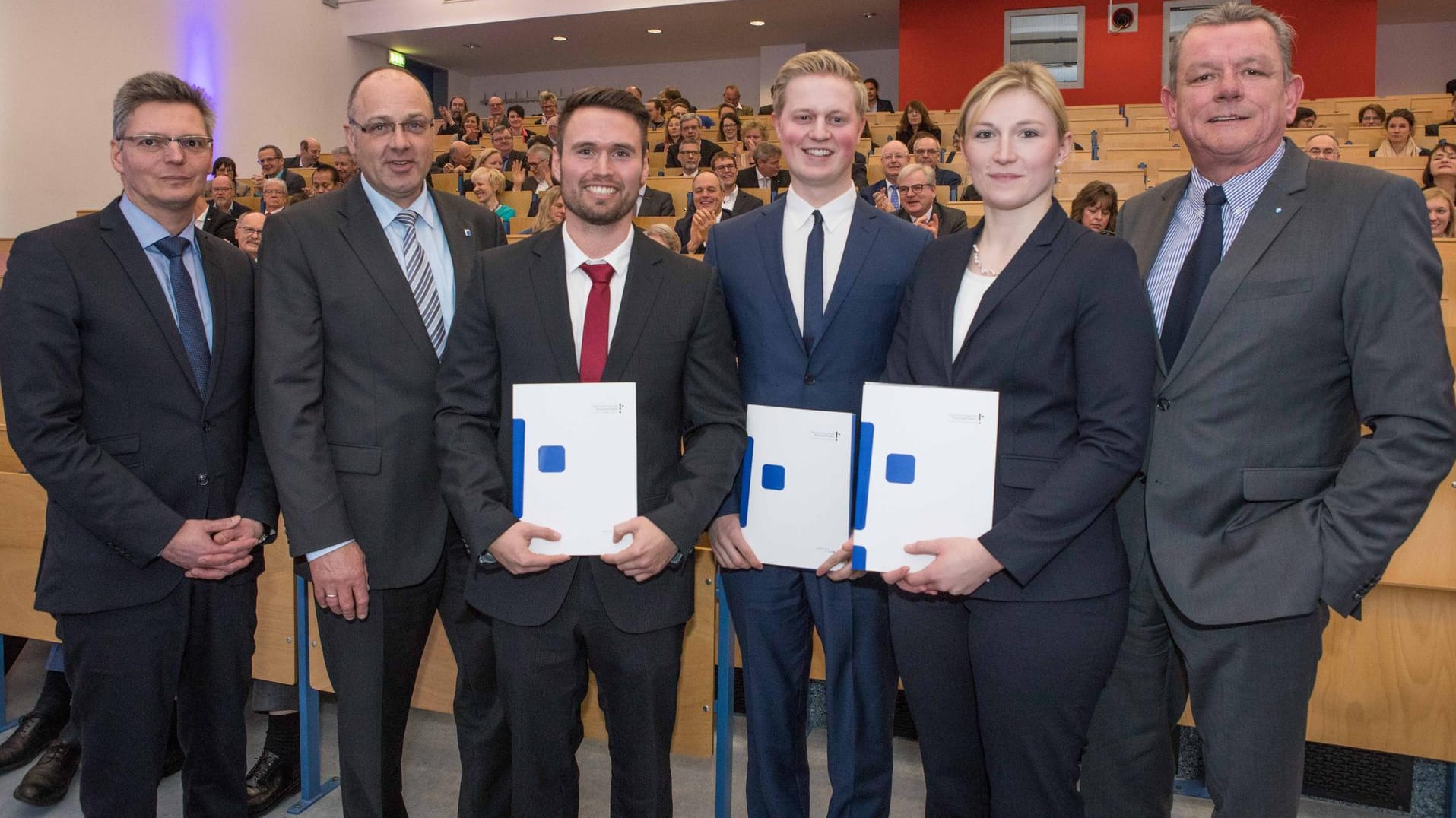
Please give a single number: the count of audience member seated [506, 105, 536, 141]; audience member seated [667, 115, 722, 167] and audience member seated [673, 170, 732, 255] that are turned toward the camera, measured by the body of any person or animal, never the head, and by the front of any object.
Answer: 3

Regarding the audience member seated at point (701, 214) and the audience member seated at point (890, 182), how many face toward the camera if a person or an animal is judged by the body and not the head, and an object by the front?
2

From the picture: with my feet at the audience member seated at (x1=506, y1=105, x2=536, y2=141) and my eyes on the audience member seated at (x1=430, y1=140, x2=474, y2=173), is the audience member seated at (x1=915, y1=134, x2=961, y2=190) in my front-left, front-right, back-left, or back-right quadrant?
front-left

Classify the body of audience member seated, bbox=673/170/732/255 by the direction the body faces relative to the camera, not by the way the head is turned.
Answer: toward the camera

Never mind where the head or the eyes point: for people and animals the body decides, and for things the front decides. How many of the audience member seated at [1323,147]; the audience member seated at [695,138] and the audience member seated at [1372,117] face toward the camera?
3

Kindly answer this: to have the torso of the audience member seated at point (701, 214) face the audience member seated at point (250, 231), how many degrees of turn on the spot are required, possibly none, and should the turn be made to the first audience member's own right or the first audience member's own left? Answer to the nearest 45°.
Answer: approximately 90° to the first audience member's own right

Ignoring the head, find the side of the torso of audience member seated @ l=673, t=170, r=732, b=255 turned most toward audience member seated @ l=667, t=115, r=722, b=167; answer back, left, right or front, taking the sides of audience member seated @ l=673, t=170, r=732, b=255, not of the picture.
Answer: back

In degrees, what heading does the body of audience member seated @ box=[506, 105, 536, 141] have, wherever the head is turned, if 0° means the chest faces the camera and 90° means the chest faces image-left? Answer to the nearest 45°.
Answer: approximately 0°

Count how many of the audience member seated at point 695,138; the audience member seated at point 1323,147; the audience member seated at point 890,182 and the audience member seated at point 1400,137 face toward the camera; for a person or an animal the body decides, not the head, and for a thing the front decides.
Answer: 4

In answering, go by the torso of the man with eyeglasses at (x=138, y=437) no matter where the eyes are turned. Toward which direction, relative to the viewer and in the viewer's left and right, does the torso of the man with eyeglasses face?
facing the viewer and to the right of the viewer

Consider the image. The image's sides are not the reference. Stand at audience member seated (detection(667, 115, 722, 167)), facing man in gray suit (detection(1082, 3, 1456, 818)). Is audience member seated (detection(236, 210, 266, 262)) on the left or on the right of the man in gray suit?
right

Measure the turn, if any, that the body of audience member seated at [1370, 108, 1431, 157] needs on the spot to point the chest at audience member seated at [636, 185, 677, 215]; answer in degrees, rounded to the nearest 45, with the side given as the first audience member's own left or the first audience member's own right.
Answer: approximately 45° to the first audience member's own right

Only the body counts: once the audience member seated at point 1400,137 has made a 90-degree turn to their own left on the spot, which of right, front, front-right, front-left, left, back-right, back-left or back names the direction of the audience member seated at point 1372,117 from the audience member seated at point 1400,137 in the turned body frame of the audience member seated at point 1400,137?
left

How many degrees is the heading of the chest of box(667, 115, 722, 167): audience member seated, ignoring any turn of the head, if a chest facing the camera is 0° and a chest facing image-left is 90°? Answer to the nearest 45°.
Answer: approximately 0°
